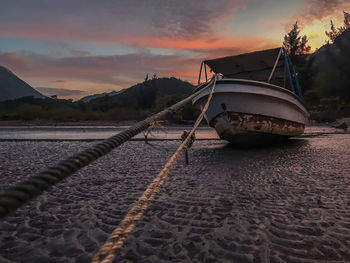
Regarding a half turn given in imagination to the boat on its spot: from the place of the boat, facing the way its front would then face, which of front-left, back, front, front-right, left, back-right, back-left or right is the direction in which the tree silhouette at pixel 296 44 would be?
front-left

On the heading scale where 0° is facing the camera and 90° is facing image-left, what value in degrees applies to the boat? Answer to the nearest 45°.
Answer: approximately 45°

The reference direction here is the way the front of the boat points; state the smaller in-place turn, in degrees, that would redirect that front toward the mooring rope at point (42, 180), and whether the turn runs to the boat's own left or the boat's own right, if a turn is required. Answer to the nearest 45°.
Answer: approximately 45° to the boat's own left
